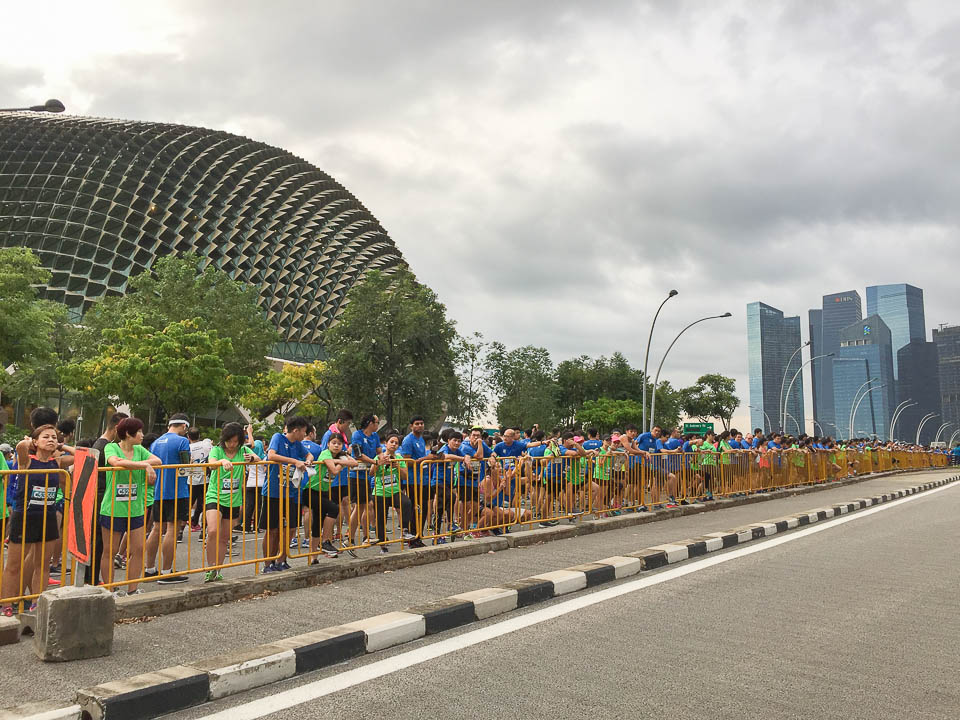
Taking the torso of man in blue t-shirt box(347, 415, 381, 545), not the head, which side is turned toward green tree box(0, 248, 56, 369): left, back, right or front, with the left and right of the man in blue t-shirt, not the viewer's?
back

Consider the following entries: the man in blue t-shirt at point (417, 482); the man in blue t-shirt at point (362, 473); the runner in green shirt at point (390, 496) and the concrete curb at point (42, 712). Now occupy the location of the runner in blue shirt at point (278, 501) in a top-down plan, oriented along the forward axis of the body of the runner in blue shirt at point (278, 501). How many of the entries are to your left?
3

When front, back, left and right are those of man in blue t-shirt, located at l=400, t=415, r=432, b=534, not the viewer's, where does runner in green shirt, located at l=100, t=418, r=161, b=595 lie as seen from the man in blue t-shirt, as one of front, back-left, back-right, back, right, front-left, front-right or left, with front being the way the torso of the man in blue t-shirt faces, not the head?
right

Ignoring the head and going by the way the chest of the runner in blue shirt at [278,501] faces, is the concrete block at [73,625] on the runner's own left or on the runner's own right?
on the runner's own right

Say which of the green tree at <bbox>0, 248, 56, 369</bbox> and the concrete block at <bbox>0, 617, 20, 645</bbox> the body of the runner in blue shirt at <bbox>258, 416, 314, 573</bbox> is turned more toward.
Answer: the concrete block

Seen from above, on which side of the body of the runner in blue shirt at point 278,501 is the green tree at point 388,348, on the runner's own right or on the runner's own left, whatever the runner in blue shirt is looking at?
on the runner's own left

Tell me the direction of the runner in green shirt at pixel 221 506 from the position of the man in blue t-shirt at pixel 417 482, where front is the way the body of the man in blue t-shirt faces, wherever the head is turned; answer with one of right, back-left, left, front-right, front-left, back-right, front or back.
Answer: right

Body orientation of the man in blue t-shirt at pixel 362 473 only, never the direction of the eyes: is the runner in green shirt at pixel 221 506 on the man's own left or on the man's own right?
on the man's own right

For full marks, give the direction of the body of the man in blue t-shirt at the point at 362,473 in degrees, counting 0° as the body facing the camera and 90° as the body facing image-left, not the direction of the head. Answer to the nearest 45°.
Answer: approximately 315°

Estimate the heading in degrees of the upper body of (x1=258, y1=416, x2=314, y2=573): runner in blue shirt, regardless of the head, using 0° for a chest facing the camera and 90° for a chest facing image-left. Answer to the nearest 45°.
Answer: approximately 315°

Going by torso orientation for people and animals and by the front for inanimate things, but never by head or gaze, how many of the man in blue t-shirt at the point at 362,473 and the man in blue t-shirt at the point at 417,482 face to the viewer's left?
0

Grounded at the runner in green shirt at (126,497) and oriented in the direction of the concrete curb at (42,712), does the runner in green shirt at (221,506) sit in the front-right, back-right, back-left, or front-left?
back-left

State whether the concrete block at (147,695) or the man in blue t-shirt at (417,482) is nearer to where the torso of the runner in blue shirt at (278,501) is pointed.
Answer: the concrete block

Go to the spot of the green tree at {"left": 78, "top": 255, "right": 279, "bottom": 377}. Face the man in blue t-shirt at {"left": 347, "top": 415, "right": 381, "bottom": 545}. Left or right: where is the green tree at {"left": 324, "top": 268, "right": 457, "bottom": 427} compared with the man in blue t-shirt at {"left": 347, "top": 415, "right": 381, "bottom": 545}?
left

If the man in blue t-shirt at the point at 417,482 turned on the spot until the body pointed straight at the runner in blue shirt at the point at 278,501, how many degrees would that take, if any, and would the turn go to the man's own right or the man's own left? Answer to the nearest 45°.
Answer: approximately 90° to the man's own right
